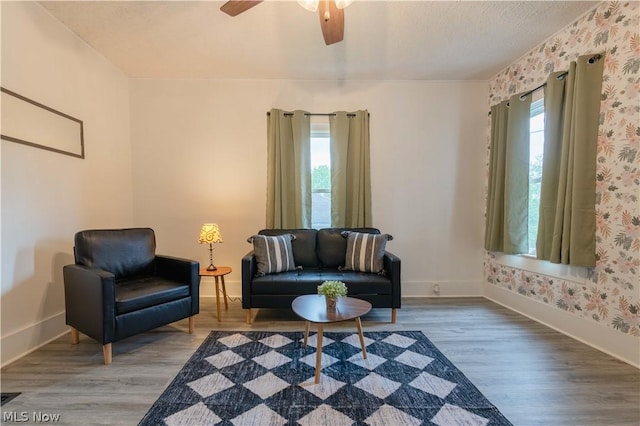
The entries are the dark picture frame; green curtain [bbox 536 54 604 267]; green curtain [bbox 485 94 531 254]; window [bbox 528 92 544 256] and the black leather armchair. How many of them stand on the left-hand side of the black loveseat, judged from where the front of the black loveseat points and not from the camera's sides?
3

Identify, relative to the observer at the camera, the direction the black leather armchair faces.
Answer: facing the viewer and to the right of the viewer

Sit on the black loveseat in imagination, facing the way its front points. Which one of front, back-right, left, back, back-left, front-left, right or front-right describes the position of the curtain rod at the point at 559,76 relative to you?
left

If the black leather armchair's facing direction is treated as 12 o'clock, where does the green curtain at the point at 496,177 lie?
The green curtain is roughly at 11 o'clock from the black leather armchair.

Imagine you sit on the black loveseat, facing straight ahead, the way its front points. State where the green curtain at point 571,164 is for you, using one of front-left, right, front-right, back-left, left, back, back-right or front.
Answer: left

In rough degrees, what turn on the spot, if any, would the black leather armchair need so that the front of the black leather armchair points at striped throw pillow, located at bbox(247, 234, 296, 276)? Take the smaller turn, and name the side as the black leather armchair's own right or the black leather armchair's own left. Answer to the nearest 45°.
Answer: approximately 45° to the black leather armchair's own left

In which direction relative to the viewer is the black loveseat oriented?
toward the camera

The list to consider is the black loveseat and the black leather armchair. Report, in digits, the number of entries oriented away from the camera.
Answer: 0

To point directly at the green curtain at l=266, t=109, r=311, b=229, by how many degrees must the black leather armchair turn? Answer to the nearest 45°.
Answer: approximately 45° to its left

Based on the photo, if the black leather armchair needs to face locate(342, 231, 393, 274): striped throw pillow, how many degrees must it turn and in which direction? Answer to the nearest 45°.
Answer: approximately 45° to its left

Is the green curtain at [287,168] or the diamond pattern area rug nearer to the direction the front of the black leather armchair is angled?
the diamond pattern area rug

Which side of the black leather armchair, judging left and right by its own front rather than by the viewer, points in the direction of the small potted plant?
front

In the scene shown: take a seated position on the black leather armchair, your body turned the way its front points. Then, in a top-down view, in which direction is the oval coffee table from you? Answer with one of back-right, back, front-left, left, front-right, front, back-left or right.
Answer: front

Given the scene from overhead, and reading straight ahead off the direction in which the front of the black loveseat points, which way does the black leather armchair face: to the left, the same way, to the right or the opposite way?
to the left

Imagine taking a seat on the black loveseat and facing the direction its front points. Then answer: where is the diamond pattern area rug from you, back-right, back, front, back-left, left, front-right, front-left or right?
front

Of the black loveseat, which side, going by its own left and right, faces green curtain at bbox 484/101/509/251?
left
